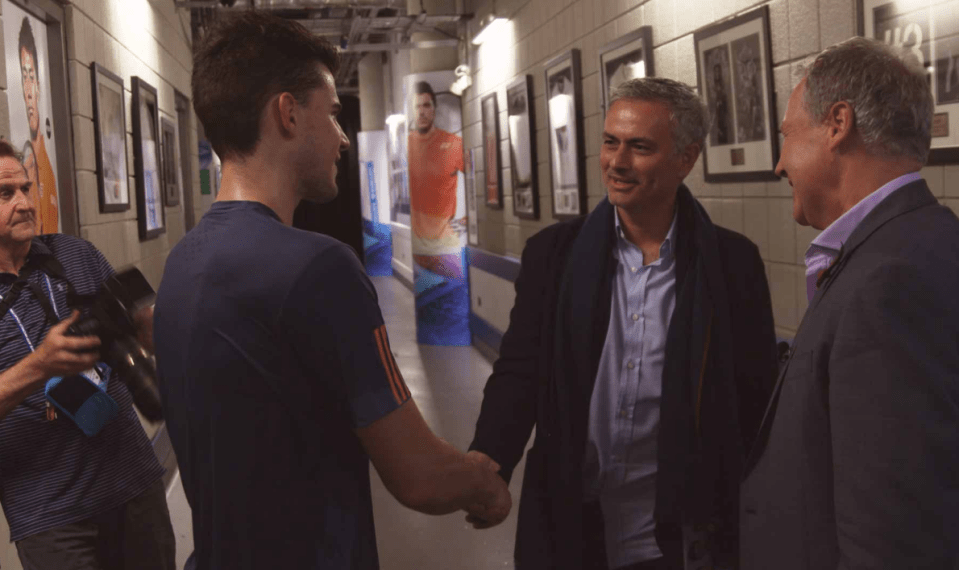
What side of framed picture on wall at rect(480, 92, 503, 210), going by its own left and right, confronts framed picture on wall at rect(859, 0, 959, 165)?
left

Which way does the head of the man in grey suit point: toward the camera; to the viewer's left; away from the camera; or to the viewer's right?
to the viewer's left

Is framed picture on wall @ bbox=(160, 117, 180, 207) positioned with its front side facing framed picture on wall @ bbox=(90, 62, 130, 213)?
no

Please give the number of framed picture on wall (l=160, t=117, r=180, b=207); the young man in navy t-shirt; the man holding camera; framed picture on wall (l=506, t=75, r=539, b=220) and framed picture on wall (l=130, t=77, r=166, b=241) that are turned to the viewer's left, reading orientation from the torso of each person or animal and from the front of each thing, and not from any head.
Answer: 1

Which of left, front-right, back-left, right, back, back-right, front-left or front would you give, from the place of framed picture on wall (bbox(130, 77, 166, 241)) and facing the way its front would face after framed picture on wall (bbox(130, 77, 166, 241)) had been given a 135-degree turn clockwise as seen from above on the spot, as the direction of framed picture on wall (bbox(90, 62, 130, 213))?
front-left

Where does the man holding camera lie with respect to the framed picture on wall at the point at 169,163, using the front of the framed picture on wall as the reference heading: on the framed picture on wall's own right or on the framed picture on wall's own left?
on the framed picture on wall's own right

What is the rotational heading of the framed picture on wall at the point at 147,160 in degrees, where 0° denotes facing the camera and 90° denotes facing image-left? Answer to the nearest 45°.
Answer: approximately 270°

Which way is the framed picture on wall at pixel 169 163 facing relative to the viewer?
to the viewer's right

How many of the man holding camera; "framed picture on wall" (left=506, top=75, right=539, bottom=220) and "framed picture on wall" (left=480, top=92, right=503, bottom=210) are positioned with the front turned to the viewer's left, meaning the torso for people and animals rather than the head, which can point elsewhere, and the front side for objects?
2

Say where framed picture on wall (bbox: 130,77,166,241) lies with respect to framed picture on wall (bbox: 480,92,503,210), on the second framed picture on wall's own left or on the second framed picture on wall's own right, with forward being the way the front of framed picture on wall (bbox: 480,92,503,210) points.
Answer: on the second framed picture on wall's own left

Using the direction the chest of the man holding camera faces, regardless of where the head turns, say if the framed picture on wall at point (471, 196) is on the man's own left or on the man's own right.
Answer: on the man's own left

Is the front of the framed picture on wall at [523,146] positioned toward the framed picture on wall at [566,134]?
no

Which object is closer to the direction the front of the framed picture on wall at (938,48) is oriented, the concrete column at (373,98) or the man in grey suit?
the man in grey suit

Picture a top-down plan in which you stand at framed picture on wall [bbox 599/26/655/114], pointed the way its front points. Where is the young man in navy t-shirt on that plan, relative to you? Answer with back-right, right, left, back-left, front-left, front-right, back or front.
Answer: front-left

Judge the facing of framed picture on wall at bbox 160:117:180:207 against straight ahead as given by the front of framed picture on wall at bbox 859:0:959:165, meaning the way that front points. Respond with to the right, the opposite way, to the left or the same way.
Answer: the opposite way
